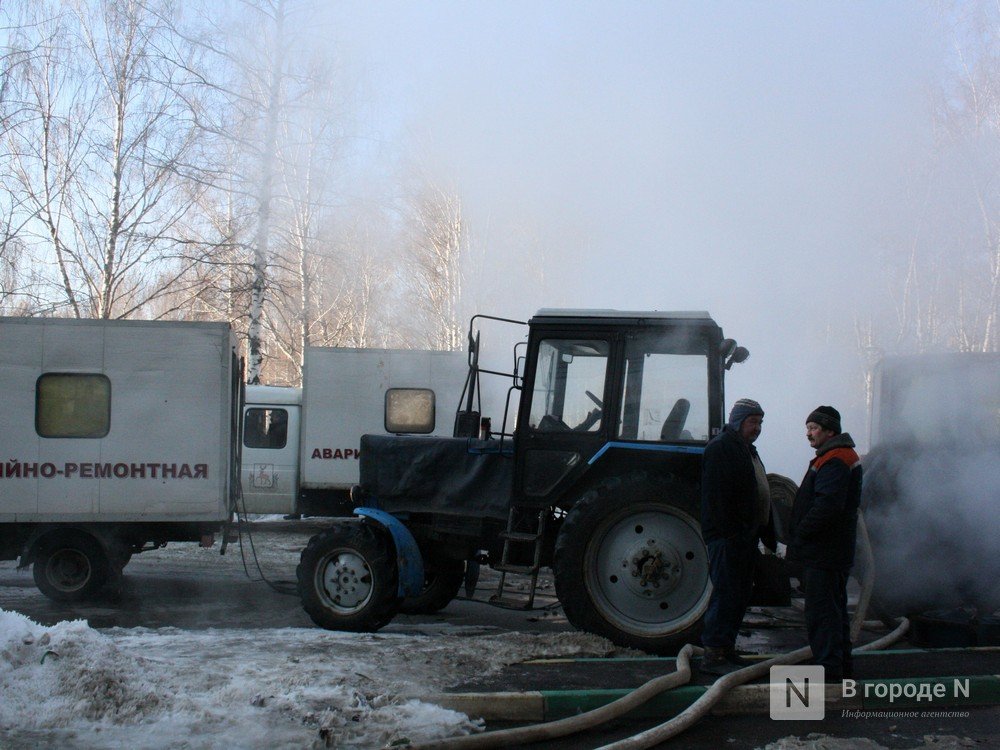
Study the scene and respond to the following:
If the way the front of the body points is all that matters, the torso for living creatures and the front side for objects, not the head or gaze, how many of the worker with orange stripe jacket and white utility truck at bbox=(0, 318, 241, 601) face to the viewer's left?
2

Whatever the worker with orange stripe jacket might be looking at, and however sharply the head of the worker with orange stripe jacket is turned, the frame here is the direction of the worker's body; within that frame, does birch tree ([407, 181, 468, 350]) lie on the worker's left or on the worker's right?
on the worker's right

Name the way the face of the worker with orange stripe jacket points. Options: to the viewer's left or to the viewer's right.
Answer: to the viewer's left

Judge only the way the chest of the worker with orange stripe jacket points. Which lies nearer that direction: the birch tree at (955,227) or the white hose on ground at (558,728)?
the white hose on ground

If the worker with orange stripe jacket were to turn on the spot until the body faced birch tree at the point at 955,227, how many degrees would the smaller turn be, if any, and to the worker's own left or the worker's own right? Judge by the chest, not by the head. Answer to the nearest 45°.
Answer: approximately 90° to the worker's own right

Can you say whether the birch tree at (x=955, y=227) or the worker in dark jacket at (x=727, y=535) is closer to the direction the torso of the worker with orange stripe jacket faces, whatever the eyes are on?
the worker in dark jacket

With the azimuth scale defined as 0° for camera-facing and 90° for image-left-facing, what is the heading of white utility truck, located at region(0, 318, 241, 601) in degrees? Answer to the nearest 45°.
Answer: approximately 90°

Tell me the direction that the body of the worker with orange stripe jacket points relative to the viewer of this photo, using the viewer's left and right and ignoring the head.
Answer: facing to the left of the viewer
